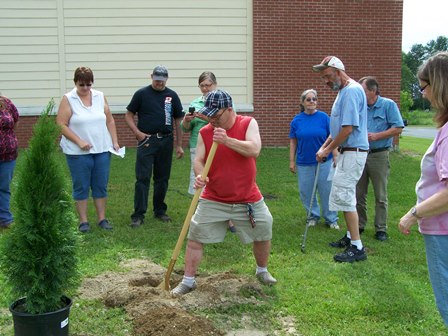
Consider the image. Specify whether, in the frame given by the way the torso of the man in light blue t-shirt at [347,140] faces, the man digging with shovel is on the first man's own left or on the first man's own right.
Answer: on the first man's own left

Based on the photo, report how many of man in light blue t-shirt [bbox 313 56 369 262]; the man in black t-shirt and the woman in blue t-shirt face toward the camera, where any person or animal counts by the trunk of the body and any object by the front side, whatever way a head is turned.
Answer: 2

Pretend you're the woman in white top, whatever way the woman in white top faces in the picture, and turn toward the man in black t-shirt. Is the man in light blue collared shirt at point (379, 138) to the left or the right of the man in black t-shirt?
right

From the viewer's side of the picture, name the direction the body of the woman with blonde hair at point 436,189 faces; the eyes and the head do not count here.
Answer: to the viewer's left

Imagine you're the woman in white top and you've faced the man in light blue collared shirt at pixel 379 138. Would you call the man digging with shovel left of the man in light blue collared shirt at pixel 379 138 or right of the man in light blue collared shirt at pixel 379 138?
right

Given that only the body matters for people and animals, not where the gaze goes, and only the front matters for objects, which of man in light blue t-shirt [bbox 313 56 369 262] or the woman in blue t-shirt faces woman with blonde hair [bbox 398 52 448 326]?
the woman in blue t-shirt

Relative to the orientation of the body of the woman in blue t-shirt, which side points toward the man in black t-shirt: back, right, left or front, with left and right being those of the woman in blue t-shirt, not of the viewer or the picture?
right

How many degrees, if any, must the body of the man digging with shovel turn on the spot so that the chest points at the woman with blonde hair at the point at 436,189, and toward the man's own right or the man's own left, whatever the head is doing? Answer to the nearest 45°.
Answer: approximately 90° to the man's own left

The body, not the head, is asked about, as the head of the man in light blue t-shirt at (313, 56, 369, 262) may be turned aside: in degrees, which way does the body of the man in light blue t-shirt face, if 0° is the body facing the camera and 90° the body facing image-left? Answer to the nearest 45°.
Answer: approximately 90°

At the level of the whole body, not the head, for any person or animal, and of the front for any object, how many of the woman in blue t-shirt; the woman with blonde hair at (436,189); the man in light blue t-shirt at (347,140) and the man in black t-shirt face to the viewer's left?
2
